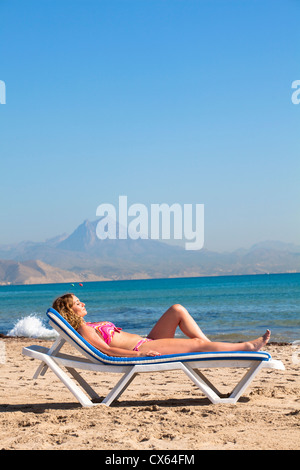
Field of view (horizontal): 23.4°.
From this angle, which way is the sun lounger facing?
to the viewer's right
